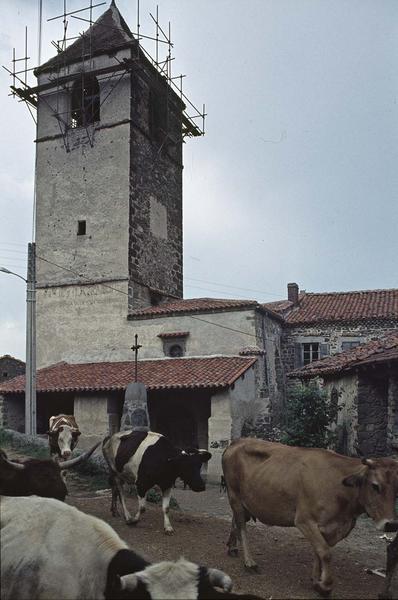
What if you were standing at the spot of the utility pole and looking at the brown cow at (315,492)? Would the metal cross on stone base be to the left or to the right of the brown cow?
left

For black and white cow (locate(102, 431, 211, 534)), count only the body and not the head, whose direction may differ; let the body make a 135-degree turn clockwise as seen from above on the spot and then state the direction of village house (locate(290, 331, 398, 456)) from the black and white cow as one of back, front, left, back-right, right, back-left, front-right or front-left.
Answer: back-right

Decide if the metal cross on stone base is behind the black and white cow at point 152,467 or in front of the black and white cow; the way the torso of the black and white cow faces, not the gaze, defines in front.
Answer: behind

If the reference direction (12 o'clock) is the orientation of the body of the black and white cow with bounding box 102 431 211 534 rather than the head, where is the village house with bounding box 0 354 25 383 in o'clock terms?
The village house is roughly at 7 o'clock from the black and white cow.

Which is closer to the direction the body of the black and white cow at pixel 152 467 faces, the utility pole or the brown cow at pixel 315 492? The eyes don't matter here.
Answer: the brown cow

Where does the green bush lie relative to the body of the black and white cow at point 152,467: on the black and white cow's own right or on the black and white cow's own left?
on the black and white cow's own left

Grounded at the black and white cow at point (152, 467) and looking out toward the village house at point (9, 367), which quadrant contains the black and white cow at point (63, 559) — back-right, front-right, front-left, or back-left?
back-left

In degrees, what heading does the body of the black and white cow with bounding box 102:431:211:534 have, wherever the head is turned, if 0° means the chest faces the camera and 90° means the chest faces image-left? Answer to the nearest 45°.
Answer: approximately 315°

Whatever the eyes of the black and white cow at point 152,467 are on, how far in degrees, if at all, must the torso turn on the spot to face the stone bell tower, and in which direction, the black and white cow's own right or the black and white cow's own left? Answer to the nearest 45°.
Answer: approximately 135° to the black and white cow's own left

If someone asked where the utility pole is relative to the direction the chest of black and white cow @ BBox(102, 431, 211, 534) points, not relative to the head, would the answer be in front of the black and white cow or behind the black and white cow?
behind

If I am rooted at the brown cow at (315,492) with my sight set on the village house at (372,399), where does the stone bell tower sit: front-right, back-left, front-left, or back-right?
front-left
